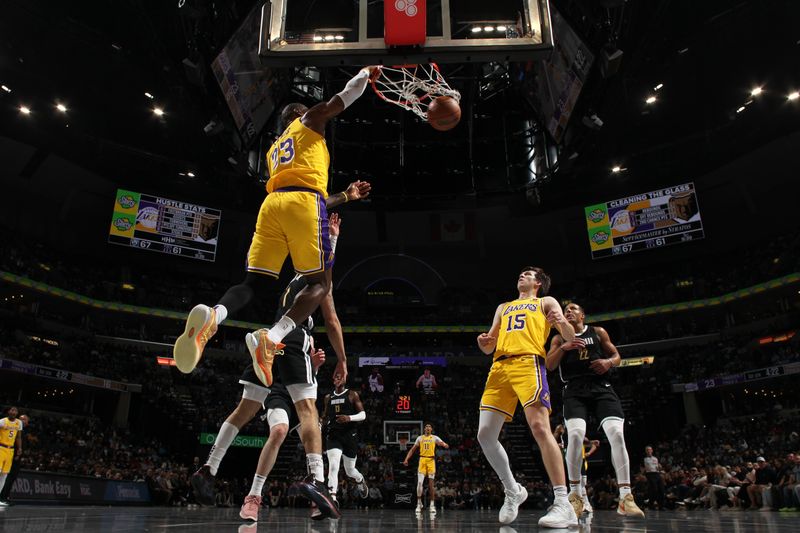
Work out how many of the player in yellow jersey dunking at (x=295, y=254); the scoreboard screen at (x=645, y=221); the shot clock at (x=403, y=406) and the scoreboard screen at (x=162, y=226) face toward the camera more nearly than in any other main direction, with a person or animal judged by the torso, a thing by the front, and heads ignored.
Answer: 3

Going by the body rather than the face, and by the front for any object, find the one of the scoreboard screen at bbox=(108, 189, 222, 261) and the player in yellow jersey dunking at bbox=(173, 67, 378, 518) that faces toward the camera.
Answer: the scoreboard screen

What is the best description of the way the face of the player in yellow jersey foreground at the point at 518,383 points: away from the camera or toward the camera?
toward the camera

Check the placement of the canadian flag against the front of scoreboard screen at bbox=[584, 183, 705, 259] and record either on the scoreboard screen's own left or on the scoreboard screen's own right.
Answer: on the scoreboard screen's own right

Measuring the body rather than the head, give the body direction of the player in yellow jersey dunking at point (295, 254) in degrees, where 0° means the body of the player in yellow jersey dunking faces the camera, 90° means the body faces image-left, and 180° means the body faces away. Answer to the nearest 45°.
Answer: approximately 225°

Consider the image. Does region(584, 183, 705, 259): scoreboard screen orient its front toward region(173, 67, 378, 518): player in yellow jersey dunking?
yes

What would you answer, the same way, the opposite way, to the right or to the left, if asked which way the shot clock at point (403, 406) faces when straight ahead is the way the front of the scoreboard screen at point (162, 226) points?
the same way

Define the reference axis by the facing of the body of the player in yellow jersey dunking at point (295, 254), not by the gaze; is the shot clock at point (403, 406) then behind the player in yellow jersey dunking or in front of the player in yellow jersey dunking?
in front

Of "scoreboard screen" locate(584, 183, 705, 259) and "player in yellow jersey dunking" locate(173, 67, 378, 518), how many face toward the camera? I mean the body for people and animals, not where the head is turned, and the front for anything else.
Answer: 1

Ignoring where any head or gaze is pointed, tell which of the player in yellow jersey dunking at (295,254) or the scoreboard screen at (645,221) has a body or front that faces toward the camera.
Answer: the scoreboard screen

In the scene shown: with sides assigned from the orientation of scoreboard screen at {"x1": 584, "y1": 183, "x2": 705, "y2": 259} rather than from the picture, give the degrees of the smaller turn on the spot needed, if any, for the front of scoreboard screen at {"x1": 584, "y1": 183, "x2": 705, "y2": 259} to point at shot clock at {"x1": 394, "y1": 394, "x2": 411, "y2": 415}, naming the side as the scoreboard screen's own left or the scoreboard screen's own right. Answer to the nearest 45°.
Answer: approximately 90° to the scoreboard screen's own right

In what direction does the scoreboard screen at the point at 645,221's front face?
toward the camera

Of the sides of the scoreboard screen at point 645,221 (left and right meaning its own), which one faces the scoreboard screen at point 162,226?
right

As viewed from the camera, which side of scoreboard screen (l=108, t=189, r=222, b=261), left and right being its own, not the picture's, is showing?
front

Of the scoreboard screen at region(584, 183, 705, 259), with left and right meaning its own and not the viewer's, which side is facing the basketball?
front

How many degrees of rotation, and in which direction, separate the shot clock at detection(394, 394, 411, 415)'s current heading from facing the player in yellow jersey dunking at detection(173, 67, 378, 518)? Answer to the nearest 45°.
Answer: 0° — it already faces them

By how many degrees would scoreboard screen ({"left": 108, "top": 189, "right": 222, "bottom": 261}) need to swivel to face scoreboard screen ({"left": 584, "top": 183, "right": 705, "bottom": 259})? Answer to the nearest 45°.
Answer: approximately 45° to its left

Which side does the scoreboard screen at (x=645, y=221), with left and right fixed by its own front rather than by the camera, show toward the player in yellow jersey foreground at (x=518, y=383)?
front

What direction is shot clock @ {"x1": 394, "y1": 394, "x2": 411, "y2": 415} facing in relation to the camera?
toward the camera

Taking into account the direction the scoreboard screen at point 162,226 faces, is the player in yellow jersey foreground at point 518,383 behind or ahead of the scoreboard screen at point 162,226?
ahead
